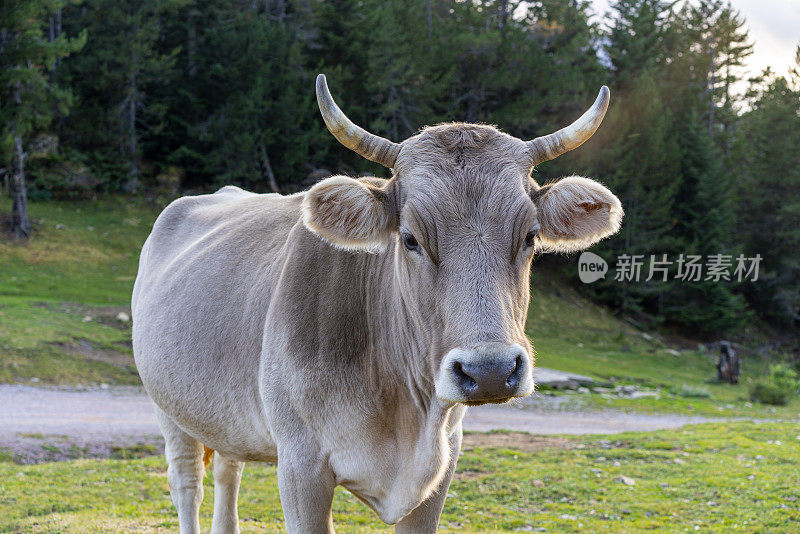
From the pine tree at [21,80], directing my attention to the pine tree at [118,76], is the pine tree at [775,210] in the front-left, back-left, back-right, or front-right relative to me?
front-right

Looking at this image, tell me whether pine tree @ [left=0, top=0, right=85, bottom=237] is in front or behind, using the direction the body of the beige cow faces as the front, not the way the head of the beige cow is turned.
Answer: behind

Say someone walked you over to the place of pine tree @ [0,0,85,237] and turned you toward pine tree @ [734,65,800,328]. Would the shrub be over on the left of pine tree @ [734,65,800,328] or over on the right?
right

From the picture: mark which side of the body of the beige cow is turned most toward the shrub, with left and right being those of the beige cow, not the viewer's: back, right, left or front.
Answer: left

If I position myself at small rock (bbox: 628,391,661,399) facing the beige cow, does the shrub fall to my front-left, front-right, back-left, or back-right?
back-left

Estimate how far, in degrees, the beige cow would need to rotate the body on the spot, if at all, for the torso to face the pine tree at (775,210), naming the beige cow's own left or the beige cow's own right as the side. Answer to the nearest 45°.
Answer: approximately 90° to the beige cow's own left

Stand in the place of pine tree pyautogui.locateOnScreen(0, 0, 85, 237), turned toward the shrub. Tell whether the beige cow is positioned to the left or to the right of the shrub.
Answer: right

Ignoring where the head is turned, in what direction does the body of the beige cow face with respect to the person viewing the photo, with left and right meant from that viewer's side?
facing the viewer and to the right of the viewer

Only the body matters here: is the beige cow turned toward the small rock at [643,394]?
no

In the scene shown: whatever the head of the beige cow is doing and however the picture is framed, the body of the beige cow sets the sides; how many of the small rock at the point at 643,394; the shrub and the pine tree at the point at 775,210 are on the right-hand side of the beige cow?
0

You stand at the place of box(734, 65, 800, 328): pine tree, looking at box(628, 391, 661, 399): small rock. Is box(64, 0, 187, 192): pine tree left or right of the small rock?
right
